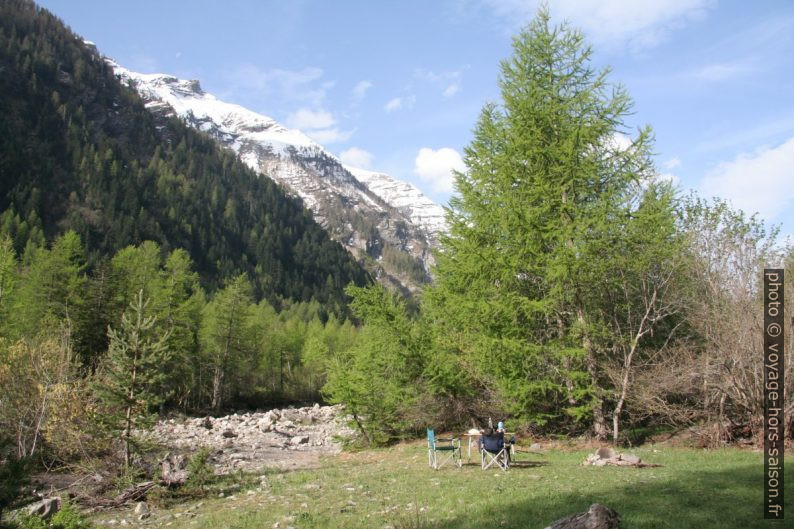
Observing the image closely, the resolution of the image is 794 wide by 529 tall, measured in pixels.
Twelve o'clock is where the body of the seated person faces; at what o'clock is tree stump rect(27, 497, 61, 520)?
The tree stump is roughly at 8 o'clock from the seated person.

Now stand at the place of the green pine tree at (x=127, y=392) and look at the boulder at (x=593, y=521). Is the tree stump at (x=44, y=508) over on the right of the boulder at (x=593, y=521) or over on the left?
right

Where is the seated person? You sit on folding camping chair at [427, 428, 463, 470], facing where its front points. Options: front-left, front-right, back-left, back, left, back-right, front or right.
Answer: front-right

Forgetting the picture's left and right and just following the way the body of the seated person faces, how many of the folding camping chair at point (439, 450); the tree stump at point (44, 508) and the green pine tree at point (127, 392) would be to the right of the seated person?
0

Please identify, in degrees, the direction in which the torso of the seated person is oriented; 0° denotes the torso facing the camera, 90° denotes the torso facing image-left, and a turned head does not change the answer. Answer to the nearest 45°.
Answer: approximately 180°

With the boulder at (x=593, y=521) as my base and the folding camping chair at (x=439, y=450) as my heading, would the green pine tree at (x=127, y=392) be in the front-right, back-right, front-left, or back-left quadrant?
front-left

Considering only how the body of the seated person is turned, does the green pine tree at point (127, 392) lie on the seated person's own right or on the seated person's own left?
on the seated person's own left
